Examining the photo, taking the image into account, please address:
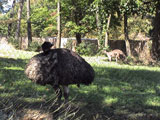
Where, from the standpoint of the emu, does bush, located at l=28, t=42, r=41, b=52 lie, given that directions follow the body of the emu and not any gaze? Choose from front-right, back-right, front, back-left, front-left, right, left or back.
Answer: right

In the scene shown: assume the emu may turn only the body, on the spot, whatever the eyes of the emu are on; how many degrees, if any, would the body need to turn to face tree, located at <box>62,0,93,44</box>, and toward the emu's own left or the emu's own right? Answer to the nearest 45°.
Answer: approximately 90° to the emu's own right

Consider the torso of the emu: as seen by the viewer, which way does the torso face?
to the viewer's left
